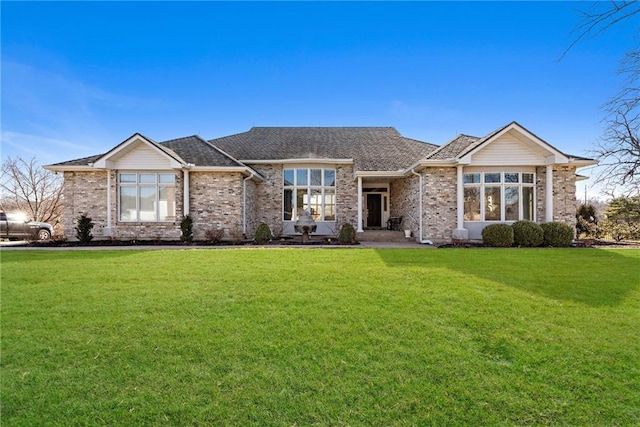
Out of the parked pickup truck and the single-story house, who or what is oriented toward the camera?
the single-story house

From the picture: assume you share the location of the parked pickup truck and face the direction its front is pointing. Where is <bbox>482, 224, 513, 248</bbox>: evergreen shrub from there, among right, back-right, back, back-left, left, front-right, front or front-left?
front-right

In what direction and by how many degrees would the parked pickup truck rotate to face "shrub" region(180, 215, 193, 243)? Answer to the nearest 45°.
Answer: approximately 45° to its right

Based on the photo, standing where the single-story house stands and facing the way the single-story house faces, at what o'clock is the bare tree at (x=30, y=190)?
The bare tree is roughly at 4 o'clock from the single-story house.

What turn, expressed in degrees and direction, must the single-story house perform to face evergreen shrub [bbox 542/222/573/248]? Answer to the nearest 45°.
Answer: approximately 90° to its left

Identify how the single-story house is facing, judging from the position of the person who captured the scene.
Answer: facing the viewer

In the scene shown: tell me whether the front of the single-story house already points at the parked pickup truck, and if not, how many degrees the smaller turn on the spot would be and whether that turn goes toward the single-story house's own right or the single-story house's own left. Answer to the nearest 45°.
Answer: approximately 90° to the single-story house's own right

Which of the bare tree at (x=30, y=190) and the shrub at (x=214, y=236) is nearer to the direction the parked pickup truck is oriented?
the shrub

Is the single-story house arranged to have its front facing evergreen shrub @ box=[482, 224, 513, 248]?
no

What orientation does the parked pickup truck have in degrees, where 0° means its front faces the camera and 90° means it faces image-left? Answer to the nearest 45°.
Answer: approximately 270°

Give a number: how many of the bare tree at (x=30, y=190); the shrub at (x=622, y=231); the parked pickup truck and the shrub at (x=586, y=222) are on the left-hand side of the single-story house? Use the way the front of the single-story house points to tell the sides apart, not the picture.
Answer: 2

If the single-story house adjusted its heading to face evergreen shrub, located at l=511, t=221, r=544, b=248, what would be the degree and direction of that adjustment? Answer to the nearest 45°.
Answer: approximately 90° to its left

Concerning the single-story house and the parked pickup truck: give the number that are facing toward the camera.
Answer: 1

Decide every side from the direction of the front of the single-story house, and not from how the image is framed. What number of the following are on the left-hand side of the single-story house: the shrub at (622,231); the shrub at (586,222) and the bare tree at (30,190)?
2
